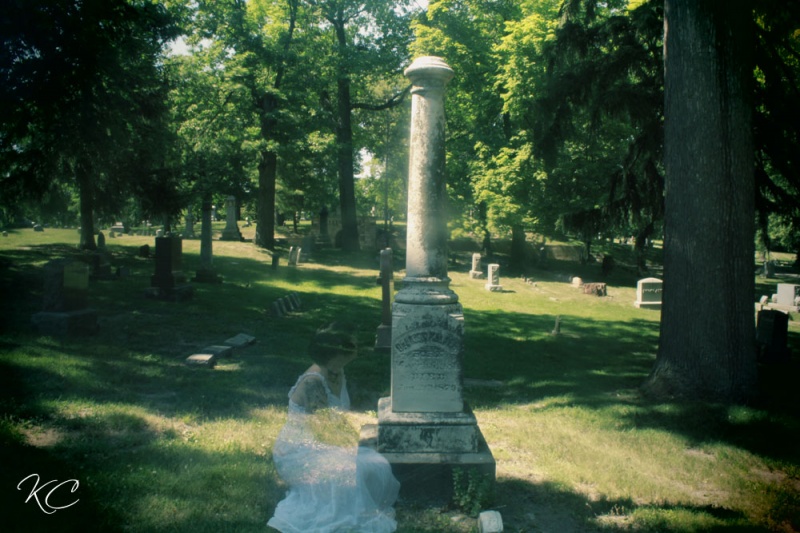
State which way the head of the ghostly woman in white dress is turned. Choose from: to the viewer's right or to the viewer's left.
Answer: to the viewer's right

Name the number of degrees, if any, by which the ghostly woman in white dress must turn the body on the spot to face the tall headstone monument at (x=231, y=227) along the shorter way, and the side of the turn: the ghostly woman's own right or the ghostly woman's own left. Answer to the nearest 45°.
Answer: approximately 90° to the ghostly woman's own left

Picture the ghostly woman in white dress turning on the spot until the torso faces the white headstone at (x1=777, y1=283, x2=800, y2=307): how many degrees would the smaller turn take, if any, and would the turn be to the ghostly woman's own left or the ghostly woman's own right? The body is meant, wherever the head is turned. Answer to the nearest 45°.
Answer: approximately 45° to the ghostly woman's own left

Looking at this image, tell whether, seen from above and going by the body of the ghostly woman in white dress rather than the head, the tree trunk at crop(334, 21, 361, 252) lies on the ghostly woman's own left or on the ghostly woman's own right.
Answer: on the ghostly woman's own left

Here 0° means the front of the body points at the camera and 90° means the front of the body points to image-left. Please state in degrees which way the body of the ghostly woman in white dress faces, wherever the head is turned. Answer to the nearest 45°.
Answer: approximately 270°

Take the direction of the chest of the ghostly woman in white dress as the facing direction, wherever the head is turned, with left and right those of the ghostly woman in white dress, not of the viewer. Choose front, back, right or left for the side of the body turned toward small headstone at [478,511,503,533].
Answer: front

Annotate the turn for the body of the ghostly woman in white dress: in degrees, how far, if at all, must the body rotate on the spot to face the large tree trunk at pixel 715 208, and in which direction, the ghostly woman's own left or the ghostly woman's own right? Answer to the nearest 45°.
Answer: approximately 45° to the ghostly woman's own left

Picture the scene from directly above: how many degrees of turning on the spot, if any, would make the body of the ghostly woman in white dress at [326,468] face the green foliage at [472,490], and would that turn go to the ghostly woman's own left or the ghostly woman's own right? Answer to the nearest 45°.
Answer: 0° — they already face it

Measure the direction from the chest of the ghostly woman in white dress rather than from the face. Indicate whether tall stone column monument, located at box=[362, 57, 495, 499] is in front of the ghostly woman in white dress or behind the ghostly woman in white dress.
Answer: in front

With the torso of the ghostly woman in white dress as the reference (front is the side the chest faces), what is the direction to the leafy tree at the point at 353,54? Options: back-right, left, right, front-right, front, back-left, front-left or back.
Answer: left

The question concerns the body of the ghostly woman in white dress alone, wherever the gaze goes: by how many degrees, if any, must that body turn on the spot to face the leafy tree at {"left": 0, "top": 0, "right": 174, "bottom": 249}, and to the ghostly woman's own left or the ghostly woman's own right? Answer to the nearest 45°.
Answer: approximately 135° to the ghostly woman's own left
